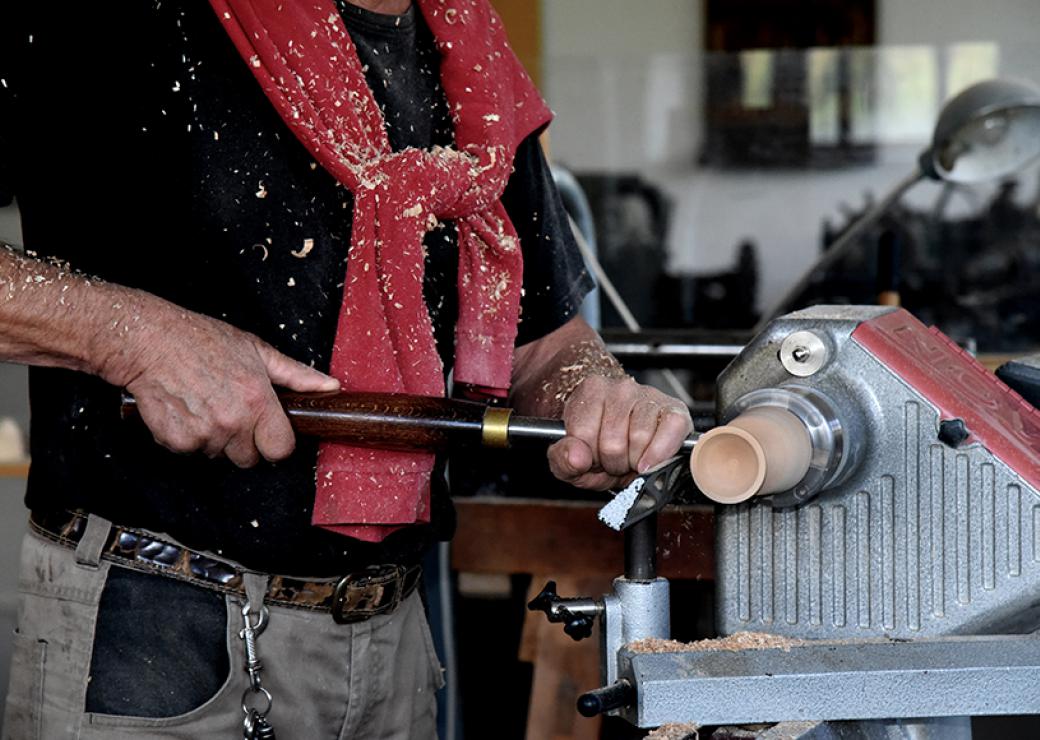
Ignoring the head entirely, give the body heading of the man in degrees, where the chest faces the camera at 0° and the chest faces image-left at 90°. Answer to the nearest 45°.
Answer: approximately 315°
